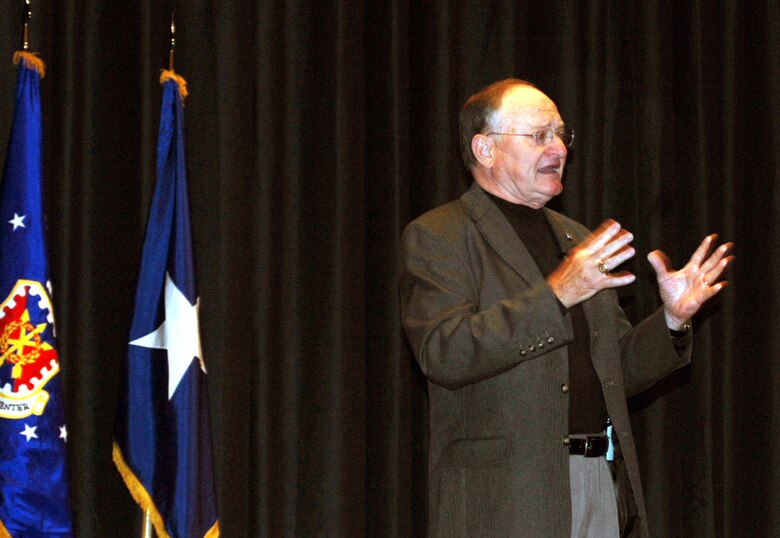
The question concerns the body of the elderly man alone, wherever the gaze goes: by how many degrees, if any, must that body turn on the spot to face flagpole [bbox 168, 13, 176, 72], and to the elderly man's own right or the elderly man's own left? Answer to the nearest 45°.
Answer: approximately 180°

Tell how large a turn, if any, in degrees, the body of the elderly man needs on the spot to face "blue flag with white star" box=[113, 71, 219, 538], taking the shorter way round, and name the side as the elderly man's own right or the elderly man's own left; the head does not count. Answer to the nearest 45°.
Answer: approximately 180°

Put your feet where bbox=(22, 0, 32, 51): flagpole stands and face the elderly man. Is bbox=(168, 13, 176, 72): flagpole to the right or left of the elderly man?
left

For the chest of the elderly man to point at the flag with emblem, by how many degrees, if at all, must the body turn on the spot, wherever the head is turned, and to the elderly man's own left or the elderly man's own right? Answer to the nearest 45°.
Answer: approximately 135° to the elderly man's own right

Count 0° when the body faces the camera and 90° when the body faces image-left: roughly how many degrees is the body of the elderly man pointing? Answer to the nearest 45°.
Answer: approximately 315°

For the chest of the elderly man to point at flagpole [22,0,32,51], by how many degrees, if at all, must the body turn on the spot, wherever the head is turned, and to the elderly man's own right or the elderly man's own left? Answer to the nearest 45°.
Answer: approximately 135° to the elderly man's own right
